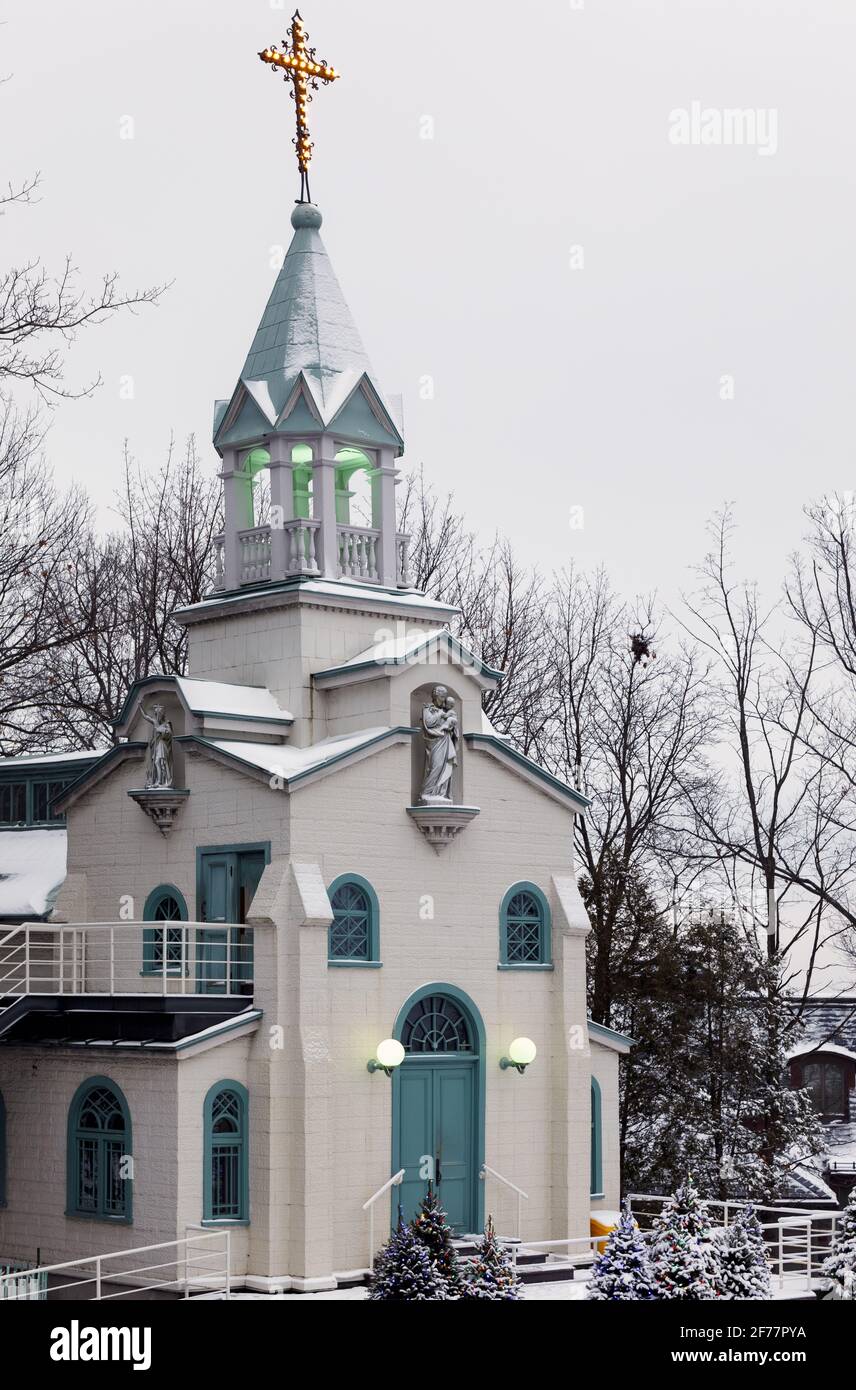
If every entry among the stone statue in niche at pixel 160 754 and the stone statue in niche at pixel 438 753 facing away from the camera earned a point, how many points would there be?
0

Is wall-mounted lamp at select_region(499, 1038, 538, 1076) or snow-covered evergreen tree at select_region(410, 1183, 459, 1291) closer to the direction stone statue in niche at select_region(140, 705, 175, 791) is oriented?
the snow-covered evergreen tree

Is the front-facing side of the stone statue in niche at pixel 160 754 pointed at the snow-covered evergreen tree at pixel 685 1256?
no

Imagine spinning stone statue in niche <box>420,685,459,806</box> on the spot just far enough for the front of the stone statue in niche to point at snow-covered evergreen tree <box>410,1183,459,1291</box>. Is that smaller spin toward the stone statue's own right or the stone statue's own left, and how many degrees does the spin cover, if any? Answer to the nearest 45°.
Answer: approximately 45° to the stone statue's own right

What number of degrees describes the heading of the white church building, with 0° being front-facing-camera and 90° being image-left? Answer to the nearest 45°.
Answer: approximately 315°

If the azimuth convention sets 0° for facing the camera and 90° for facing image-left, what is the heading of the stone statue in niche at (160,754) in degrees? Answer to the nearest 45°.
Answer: approximately 45°

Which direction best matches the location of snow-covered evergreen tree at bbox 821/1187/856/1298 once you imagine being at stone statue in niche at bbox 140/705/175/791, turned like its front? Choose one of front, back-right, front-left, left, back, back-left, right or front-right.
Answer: left

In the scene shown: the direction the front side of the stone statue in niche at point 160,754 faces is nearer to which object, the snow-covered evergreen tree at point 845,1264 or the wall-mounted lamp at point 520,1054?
the snow-covered evergreen tree

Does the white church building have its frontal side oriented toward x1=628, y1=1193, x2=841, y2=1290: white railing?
no

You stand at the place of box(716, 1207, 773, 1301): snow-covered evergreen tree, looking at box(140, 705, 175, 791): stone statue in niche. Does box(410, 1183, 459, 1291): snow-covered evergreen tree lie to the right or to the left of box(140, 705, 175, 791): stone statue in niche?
left

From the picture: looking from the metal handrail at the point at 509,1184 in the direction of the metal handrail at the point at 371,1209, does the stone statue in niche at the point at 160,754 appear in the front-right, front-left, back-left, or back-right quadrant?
front-right

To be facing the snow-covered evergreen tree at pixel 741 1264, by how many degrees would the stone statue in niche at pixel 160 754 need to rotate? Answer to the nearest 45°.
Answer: approximately 90° to its left

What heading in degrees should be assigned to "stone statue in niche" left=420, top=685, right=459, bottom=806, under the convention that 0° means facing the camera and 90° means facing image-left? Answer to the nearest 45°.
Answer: approximately 315°

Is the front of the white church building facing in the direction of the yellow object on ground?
no
